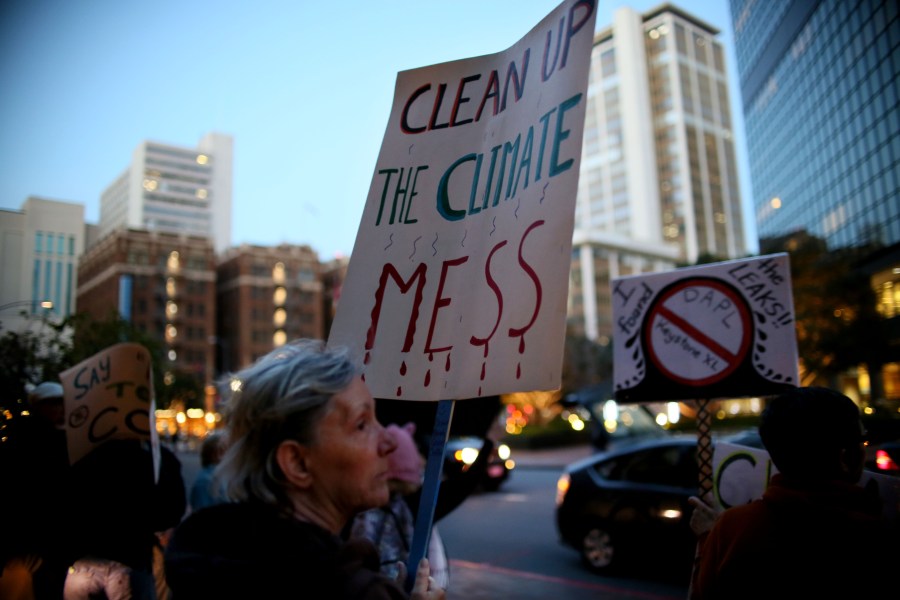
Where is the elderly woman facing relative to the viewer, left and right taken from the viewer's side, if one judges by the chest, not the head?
facing to the right of the viewer

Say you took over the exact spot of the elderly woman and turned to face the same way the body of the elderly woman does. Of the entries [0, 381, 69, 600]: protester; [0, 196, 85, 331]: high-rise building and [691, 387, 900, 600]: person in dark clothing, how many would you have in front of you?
1

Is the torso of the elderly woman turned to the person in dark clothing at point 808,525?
yes

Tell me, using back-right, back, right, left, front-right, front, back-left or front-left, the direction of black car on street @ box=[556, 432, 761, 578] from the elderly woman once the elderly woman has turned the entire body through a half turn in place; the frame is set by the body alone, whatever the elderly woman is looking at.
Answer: back-right

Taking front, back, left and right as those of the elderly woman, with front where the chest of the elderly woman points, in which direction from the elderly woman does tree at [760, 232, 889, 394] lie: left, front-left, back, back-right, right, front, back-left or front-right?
front-left

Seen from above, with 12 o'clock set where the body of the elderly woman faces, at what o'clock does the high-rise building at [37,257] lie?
The high-rise building is roughly at 8 o'clock from the elderly woman.

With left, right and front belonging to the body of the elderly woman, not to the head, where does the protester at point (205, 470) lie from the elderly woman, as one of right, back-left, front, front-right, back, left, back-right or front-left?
left

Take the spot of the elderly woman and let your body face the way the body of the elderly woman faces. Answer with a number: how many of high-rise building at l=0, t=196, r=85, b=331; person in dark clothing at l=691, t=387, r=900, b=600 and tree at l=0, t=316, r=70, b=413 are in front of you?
1

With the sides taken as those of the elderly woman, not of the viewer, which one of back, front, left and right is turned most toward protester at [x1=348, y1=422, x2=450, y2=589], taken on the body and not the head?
left

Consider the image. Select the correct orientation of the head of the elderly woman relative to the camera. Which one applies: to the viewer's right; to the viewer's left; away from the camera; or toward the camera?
to the viewer's right

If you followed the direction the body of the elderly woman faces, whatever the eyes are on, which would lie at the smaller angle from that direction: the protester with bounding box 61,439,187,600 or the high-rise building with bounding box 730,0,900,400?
the high-rise building

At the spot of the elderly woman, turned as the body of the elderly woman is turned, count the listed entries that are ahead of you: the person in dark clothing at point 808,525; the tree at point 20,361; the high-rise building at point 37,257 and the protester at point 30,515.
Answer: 1

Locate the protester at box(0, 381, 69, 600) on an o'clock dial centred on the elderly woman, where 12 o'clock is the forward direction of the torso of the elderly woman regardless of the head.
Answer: The protester is roughly at 8 o'clock from the elderly woman.

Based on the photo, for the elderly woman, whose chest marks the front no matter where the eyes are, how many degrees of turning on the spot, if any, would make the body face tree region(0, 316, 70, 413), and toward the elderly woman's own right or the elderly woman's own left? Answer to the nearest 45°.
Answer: approximately 135° to the elderly woman's own left
